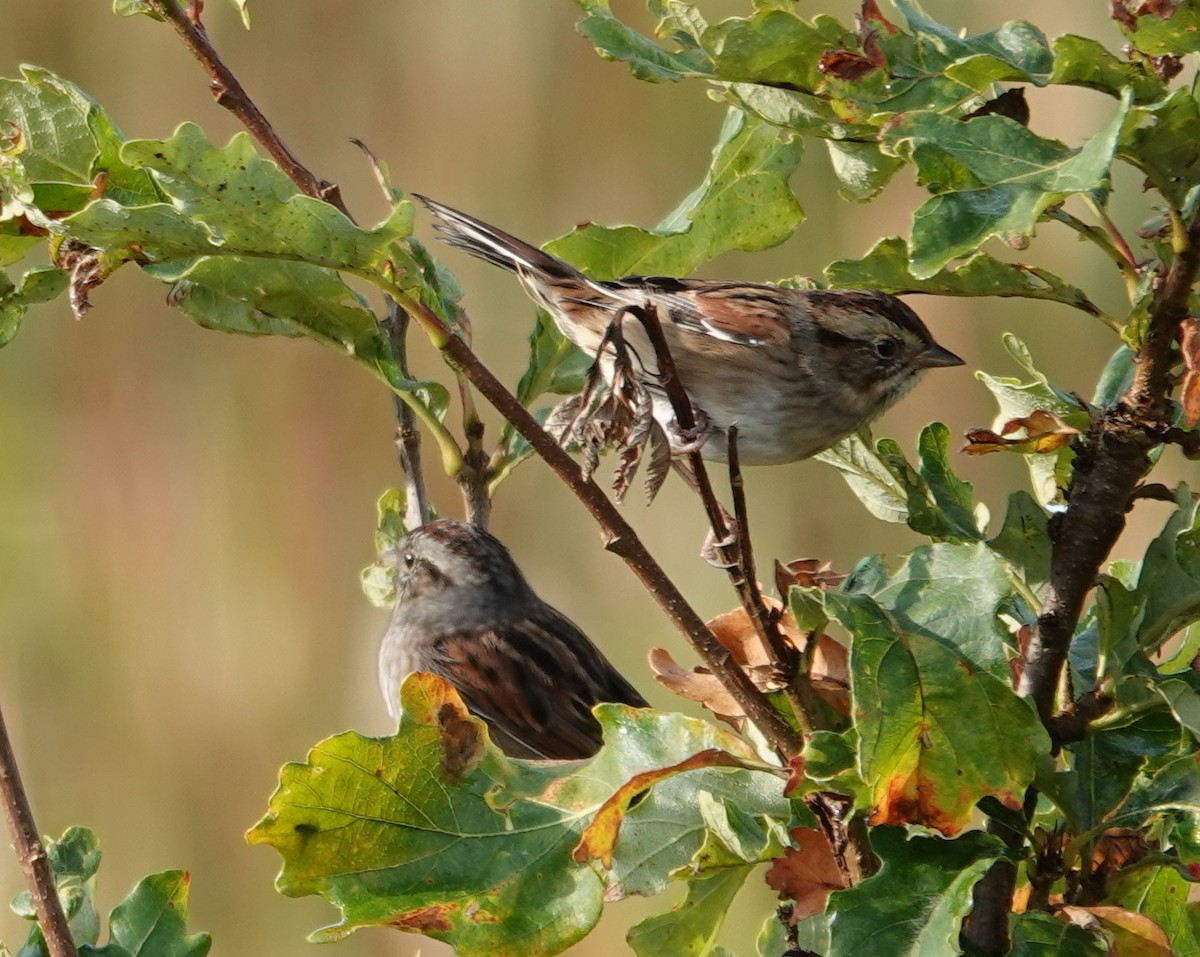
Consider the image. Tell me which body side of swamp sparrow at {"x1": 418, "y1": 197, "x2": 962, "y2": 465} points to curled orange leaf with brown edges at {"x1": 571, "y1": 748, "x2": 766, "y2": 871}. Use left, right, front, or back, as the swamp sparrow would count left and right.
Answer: right

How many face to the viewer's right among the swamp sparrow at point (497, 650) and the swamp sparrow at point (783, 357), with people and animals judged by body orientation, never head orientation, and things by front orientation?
1

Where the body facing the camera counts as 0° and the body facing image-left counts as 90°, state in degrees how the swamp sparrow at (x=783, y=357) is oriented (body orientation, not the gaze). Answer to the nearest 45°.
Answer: approximately 270°

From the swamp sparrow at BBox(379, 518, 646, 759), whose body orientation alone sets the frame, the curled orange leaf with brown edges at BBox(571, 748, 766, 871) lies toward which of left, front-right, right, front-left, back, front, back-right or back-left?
back-left

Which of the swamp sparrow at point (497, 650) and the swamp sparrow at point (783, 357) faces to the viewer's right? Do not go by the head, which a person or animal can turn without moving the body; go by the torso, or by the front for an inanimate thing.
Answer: the swamp sparrow at point (783, 357)

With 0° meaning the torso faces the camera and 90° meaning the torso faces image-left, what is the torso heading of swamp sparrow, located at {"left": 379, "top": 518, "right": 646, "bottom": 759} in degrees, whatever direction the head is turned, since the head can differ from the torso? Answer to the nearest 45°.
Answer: approximately 135°

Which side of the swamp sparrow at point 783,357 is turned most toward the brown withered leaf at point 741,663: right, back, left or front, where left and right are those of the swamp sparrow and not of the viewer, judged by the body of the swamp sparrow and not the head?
right

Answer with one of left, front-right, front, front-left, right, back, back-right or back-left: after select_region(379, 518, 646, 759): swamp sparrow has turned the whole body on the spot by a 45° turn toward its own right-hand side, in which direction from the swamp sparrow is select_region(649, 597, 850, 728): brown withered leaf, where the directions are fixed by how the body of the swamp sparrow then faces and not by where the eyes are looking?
back
